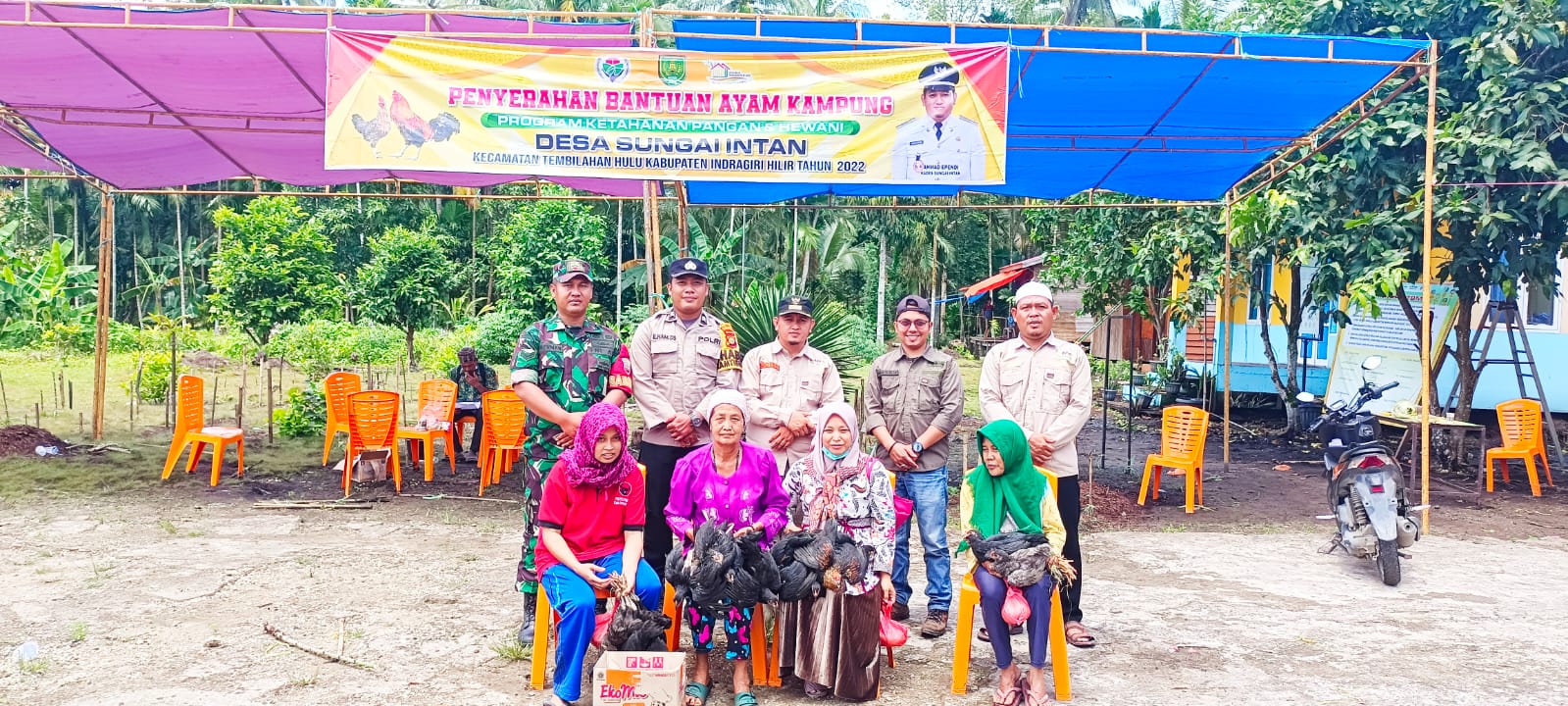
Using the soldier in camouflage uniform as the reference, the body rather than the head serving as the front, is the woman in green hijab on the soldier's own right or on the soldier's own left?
on the soldier's own left

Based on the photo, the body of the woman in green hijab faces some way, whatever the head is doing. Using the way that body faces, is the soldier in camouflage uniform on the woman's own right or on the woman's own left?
on the woman's own right

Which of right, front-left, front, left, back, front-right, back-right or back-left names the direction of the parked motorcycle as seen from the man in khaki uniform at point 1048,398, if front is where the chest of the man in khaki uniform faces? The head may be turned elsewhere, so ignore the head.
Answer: back-left

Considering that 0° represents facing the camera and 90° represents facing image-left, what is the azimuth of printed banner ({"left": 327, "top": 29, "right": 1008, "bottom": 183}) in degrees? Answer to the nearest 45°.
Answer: approximately 0°

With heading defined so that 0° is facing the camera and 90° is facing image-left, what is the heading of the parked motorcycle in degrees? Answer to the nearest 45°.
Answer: approximately 135°
